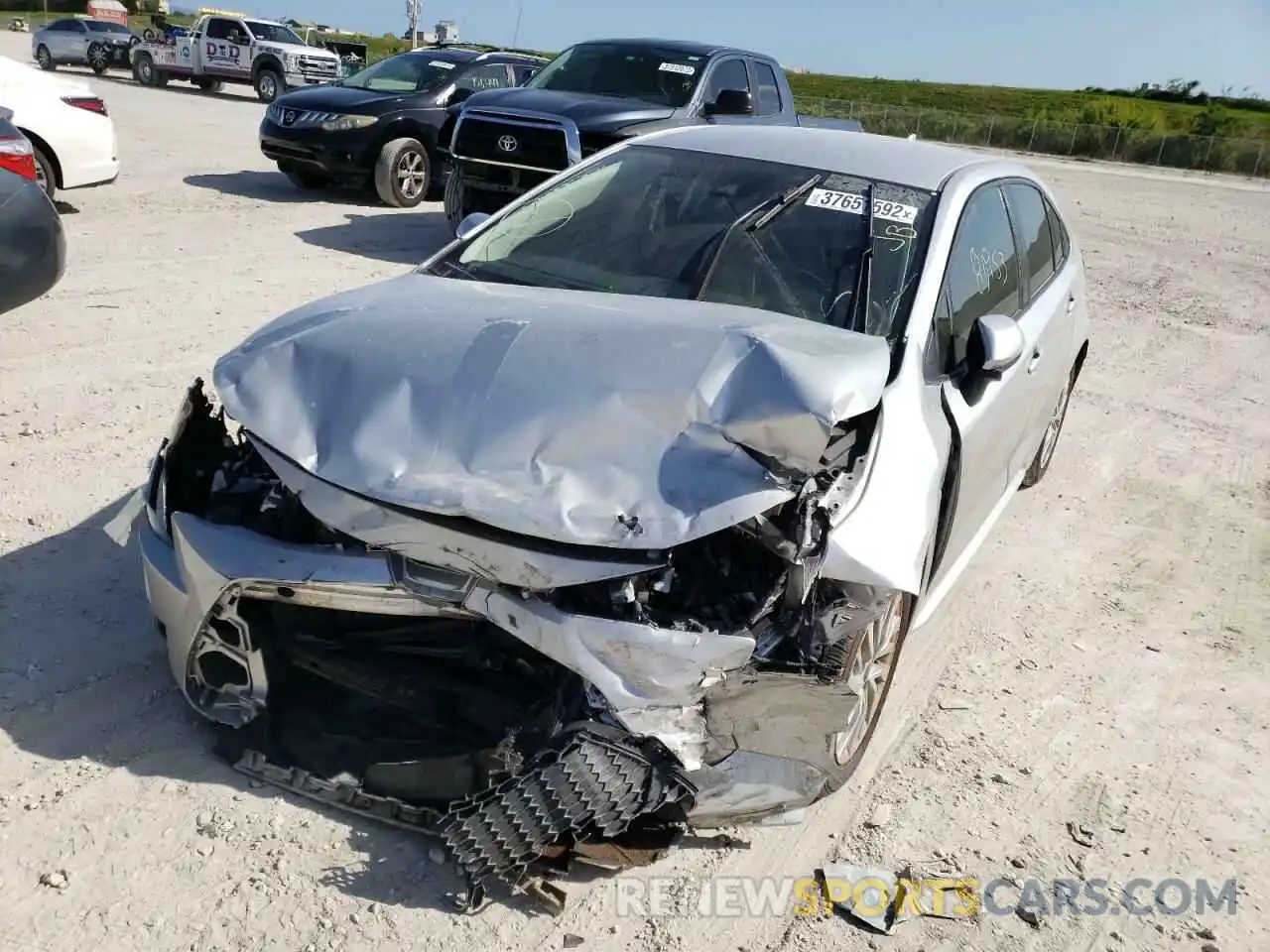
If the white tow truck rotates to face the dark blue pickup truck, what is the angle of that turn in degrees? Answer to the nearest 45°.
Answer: approximately 45° to its right

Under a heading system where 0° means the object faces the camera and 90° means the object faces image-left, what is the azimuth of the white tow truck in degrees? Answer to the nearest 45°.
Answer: approximately 315°

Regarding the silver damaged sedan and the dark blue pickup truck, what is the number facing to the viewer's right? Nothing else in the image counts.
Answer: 0

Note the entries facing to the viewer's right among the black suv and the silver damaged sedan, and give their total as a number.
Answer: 0

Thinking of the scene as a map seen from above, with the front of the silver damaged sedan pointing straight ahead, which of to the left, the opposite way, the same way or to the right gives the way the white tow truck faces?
to the left

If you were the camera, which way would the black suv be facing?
facing the viewer and to the left of the viewer

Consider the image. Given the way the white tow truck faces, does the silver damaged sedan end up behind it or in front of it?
in front

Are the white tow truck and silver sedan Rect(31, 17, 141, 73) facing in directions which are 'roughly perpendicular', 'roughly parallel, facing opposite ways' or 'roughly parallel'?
roughly parallel

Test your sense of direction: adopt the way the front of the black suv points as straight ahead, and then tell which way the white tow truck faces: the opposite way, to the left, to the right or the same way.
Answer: to the left

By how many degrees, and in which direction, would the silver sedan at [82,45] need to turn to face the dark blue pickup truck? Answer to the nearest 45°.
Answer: approximately 45° to its right

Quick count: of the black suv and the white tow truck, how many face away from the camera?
0

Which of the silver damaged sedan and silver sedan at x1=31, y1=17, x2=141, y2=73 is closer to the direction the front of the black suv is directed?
the silver damaged sedan

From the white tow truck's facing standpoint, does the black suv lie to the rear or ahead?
ahead

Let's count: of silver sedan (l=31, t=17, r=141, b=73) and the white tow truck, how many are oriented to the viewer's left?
0

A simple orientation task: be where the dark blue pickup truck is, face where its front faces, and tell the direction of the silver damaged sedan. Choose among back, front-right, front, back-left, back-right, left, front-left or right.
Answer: front-left

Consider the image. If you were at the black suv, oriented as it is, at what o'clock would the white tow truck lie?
The white tow truck is roughly at 4 o'clock from the black suv.

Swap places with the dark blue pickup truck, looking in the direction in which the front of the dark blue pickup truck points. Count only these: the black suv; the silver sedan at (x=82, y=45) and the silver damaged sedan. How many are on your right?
2

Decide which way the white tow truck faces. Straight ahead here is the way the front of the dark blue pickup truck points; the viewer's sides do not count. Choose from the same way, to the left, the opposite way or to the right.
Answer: to the left

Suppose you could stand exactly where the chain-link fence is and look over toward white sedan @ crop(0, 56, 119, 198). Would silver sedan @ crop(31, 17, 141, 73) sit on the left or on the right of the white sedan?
right

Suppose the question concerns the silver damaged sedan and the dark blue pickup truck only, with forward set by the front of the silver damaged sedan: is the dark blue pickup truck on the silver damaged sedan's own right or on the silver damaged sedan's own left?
on the silver damaged sedan's own right
